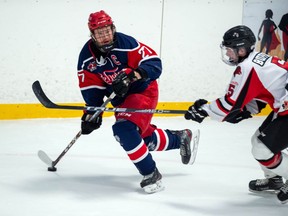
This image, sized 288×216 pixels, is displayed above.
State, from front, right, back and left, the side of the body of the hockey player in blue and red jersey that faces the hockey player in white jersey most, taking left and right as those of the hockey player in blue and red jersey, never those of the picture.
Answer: left

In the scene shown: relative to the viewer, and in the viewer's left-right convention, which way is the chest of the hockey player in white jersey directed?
facing to the left of the viewer

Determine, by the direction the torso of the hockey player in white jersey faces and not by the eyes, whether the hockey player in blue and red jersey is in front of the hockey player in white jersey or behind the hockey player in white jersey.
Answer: in front

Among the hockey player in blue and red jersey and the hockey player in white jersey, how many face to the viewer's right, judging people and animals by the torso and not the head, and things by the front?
0

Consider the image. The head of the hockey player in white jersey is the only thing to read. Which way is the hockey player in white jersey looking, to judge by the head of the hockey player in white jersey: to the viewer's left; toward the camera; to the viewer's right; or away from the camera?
to the viewer's left

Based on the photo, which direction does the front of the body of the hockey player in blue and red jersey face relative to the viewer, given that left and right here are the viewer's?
facing the viewer and to the left of the viewer
